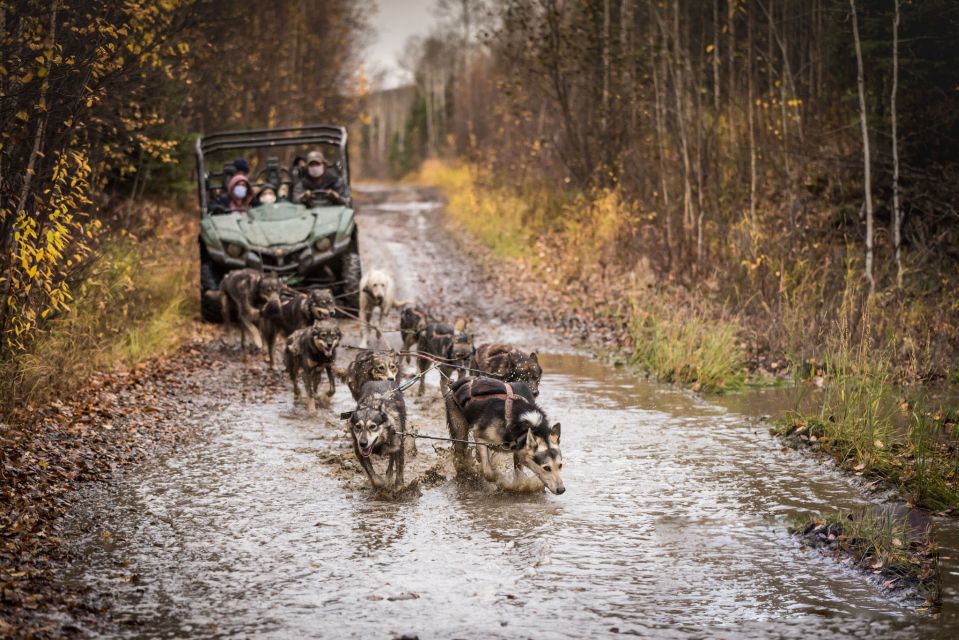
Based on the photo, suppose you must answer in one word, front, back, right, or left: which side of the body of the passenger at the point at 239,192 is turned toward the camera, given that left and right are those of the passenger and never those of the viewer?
front

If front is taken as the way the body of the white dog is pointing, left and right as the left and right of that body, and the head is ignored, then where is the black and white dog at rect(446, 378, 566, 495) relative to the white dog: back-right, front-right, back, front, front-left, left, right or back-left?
front

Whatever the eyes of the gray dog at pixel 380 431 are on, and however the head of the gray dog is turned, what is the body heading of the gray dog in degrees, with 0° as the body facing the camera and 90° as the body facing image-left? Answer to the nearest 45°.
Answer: approximately 0°

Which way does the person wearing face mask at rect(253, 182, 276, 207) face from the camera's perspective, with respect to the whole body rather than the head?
toward the camera

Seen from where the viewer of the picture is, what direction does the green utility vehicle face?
facing the viewer

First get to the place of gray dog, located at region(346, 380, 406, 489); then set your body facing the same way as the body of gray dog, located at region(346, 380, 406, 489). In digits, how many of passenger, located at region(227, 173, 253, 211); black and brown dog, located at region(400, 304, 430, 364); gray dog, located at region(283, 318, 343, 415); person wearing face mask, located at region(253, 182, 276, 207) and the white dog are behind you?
5

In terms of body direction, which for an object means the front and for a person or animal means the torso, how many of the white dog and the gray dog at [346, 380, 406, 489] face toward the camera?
2

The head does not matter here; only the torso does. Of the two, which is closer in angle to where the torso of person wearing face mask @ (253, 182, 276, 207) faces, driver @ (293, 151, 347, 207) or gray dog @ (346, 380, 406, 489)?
the gray dog

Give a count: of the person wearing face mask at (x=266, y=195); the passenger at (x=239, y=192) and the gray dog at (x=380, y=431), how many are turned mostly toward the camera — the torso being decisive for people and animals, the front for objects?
3

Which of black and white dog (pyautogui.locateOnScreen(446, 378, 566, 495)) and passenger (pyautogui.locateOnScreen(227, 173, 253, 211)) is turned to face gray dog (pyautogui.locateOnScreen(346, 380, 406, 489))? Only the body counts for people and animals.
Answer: the passenger

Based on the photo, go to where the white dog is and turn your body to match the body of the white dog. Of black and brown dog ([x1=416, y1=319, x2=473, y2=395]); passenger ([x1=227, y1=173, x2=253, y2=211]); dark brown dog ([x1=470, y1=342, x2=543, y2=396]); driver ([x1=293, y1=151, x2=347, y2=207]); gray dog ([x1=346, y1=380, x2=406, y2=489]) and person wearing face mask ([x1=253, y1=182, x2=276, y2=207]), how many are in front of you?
3

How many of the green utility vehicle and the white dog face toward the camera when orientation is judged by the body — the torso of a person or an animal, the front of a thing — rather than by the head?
2
